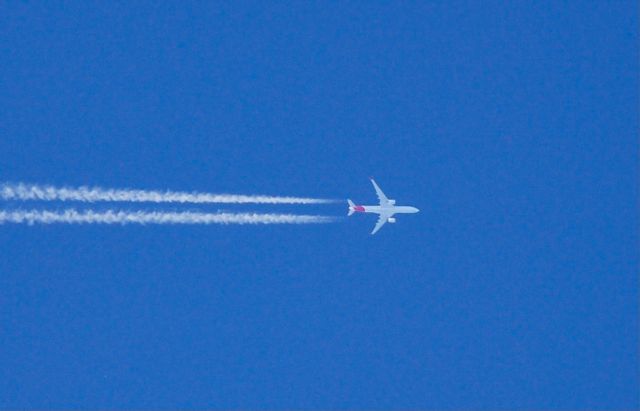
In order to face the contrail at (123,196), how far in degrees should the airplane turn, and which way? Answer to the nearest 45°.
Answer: approximately 135° to its right

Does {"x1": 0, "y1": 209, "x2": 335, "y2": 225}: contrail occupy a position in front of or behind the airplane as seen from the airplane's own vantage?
behind

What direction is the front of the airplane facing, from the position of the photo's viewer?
facing to the right of the viewer
